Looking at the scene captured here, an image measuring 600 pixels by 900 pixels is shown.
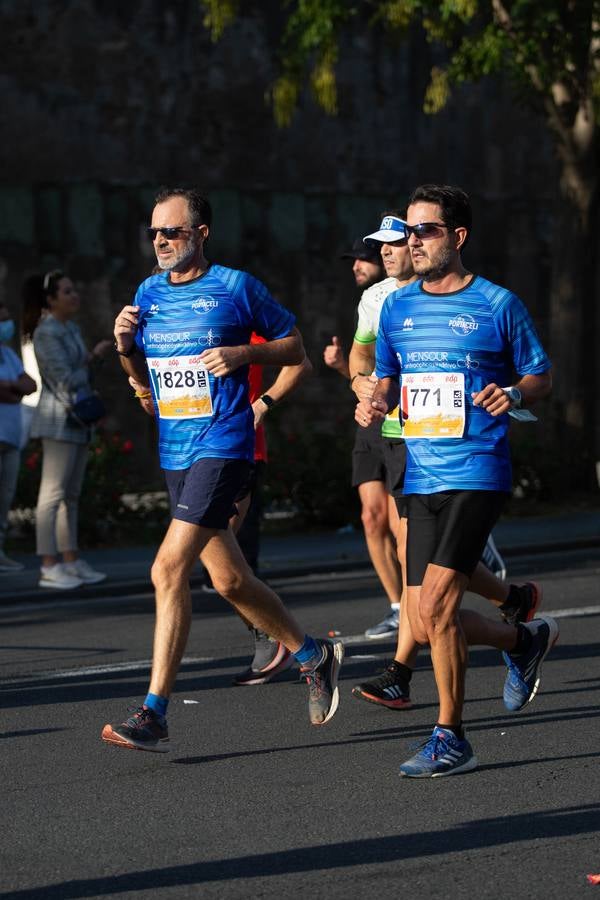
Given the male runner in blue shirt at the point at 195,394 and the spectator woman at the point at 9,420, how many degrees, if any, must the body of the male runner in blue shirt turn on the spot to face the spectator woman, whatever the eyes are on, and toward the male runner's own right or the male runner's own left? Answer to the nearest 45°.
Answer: approximately 135° to the male runner's own right

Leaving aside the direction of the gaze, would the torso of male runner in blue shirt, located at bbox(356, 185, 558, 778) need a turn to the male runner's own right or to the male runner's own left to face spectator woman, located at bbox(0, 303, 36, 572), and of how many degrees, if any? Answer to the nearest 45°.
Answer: approximately 90° to the male runner's own right

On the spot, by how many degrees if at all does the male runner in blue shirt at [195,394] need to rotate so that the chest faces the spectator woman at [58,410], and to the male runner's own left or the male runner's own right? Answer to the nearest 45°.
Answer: approximately 135° to the male runner's own right

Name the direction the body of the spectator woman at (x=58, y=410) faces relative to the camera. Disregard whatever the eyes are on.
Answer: to the viewer's right

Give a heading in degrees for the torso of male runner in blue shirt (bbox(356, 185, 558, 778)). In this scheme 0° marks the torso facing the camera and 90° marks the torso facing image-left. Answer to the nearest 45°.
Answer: approximately 45°

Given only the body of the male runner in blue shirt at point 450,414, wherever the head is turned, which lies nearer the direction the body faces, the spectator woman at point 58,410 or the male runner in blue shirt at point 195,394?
the male runner in blue shirt

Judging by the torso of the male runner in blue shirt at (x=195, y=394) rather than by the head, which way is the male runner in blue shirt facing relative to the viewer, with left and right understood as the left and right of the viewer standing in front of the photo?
facing the viewer and to the left of the viewer

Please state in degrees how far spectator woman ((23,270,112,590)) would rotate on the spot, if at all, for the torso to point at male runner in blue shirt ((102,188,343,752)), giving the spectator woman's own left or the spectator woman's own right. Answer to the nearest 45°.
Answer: approximately 90° to the spectator woman's own right
